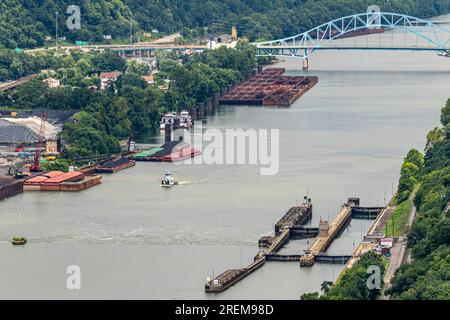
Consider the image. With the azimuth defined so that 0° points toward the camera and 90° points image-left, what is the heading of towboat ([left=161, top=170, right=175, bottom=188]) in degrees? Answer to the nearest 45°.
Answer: approximately 45°

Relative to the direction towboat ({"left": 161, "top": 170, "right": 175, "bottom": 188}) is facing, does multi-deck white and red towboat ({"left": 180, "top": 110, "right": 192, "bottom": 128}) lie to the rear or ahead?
to the rear

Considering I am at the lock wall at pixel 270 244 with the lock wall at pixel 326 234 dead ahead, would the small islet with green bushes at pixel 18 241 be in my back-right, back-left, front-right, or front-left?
back-left

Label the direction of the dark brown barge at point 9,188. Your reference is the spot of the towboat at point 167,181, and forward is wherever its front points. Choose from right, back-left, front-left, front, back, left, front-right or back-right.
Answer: front-right

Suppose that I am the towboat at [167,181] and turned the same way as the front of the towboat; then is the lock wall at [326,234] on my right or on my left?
on my left
